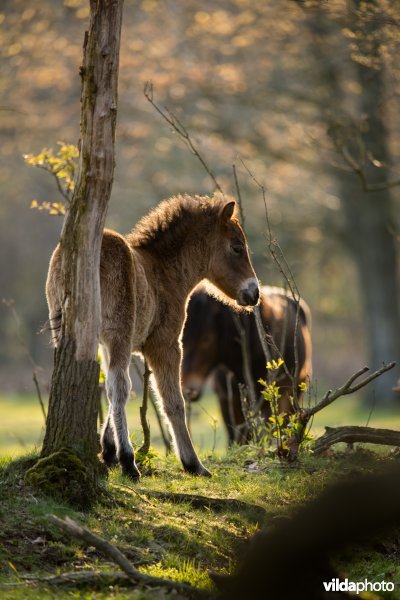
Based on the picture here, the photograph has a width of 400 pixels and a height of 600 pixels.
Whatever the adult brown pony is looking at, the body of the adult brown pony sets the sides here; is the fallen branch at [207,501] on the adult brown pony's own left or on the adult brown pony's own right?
on the adult brown pony's own left

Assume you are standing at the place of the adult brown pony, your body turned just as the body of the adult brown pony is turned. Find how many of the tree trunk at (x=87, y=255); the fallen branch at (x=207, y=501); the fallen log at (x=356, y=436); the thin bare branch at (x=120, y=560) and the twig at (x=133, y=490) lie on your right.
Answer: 0

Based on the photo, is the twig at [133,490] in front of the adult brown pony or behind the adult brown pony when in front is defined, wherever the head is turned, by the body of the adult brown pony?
in front

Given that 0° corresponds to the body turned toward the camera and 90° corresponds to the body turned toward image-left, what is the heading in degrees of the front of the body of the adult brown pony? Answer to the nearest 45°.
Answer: approximately 45°

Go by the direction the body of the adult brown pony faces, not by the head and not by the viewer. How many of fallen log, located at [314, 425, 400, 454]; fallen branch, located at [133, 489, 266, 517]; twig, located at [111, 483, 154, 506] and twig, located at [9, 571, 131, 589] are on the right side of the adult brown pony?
0

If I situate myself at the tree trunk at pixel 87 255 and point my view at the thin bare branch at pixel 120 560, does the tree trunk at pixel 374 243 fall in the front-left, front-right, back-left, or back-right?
back-left

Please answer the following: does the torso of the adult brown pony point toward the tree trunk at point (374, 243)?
no

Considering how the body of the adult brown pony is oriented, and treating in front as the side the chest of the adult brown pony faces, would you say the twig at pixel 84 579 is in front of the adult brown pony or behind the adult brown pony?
in front

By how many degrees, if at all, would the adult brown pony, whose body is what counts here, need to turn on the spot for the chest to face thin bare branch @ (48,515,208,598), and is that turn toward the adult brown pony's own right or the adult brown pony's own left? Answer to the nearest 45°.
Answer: approximately 45° to the adult brown pony's own left

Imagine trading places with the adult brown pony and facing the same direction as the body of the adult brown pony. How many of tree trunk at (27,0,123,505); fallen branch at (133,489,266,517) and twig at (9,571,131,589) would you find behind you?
0

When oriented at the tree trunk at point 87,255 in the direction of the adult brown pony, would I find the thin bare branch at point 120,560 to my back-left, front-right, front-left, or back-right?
back-right

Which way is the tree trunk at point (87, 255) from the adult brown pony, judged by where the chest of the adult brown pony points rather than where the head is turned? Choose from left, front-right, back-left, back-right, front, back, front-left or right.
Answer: front-left
